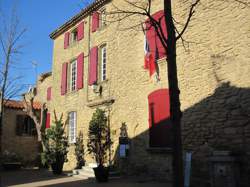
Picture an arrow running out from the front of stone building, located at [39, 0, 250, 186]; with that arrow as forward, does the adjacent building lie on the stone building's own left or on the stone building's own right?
on the stone building's own right

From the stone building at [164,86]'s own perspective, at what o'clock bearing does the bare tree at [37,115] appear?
The bare tree is roughly at 3 o'clock from the stone building.

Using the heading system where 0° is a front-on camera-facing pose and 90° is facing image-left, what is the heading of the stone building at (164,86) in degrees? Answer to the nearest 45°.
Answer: approximately 45°

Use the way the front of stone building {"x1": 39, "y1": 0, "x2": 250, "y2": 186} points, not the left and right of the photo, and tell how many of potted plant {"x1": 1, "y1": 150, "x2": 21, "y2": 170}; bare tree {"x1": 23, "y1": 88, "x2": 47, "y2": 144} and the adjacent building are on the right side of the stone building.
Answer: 3

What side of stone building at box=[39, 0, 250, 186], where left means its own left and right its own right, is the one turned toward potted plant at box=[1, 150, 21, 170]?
right

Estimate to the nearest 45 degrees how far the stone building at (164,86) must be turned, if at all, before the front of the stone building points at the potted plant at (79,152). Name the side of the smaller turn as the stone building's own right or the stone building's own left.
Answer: approximately 90° to the stone building's own right

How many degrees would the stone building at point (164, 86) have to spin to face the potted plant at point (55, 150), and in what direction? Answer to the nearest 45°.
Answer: approximately 90° to its right
